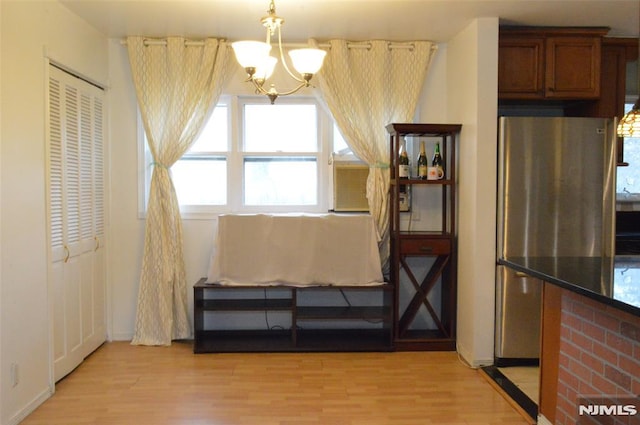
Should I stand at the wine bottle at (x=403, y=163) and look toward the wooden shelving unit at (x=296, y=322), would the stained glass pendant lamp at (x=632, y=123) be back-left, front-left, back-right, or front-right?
back-left

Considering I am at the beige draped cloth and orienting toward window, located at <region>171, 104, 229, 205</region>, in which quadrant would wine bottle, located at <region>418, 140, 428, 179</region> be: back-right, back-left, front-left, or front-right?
back-right

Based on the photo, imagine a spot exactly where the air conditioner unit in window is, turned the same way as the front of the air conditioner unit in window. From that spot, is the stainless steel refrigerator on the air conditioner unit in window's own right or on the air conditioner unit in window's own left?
on the air conditioner unit in window's own left

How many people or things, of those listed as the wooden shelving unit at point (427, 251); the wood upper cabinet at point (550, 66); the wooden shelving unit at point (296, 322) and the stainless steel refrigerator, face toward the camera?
4

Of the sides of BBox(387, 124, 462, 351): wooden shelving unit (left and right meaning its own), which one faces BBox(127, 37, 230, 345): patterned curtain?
right

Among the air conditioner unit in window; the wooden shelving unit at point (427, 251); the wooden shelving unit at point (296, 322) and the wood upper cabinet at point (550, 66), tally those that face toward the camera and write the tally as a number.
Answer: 4

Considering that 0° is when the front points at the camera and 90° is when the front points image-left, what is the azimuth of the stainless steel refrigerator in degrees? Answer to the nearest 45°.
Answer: approximately 0°

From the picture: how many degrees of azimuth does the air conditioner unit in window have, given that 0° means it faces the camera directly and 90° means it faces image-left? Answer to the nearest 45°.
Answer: approximately 0°

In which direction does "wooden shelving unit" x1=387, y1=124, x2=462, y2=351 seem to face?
toward the camera

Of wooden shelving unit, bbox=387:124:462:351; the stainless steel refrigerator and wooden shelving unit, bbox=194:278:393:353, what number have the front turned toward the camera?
3

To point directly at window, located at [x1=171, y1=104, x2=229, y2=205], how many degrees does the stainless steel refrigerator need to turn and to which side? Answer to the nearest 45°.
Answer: approximately 90° to its right

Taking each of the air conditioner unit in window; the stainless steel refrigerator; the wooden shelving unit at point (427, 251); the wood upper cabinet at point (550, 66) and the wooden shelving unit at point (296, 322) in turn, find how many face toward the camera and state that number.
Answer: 5

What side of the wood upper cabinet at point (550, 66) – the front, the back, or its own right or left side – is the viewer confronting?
front
